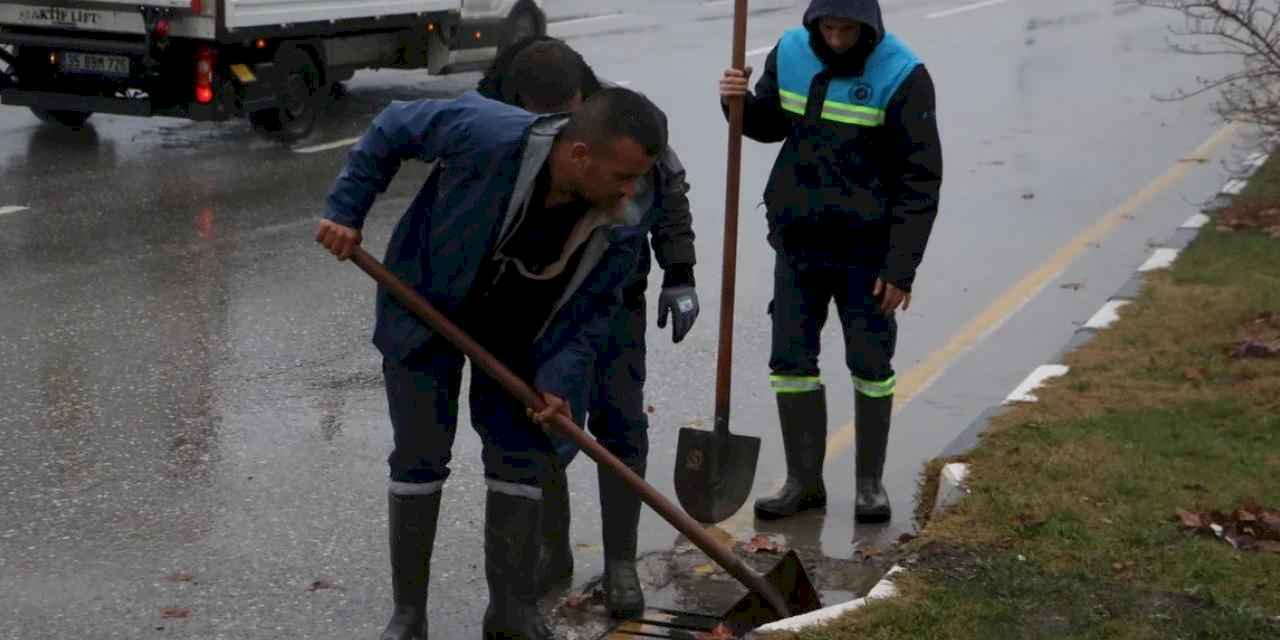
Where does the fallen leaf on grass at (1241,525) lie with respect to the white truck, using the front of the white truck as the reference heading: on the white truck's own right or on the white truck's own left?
on the white truck's own right

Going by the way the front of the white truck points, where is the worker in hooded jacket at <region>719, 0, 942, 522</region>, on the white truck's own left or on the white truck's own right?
on the white truck's own right

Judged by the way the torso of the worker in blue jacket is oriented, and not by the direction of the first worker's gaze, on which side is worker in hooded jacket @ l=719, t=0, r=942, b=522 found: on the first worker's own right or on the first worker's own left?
on the first worker's own left

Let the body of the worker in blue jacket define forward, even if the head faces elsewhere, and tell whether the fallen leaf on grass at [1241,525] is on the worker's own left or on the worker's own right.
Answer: on the worker's own left

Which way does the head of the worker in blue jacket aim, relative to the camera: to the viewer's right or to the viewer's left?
to the viewer's right

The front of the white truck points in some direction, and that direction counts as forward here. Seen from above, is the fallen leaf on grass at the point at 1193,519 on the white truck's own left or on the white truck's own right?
on the white truck's own right

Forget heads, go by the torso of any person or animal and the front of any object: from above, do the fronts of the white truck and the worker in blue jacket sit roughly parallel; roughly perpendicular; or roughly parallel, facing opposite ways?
roughly perpendicular

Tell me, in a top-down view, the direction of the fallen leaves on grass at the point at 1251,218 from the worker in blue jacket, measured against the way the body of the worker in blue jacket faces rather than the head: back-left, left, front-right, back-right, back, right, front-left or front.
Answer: left

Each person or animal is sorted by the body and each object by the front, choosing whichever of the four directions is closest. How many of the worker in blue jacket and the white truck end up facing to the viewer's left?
0

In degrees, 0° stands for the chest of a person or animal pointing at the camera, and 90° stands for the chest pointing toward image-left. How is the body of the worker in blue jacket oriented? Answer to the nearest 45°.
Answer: approximately 315°

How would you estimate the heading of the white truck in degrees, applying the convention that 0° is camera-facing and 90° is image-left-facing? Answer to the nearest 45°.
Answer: approximately 225°

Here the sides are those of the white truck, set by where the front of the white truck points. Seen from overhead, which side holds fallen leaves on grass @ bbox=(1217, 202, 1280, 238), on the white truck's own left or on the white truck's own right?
on the white truck's own right
